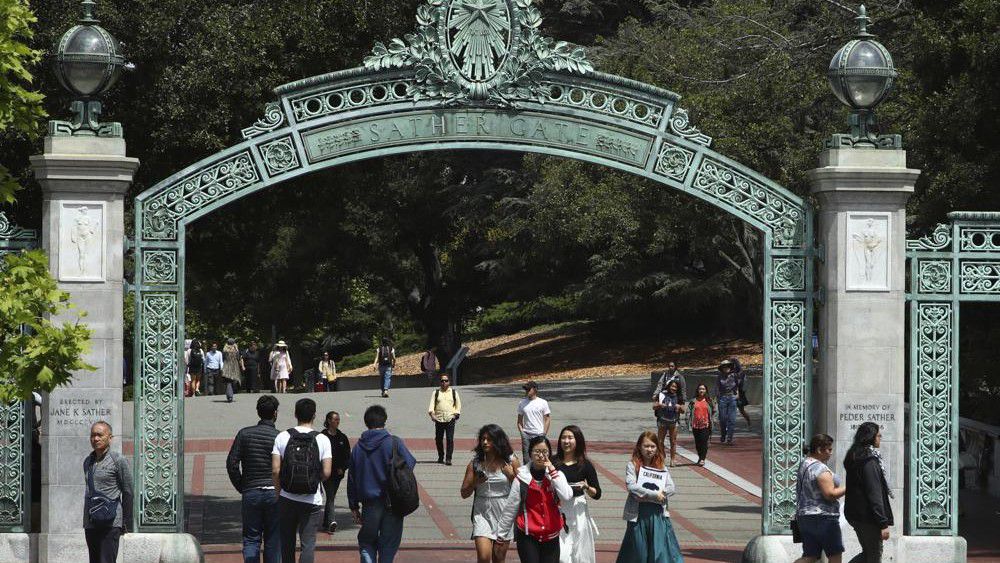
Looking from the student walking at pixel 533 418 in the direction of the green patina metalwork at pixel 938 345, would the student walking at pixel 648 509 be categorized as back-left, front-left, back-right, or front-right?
front-right

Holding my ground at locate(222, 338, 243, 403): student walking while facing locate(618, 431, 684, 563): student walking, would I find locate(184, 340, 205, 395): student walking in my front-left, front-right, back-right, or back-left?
back-right

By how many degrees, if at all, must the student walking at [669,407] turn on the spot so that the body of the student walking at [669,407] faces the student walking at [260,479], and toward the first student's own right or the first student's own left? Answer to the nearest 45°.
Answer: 0° — they already face them

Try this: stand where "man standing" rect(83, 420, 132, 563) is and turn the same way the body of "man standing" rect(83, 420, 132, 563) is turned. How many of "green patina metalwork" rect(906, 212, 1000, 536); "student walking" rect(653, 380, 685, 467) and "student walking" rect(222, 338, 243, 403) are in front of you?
0

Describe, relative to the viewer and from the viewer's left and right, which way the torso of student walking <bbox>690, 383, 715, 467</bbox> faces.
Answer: facing the viewer

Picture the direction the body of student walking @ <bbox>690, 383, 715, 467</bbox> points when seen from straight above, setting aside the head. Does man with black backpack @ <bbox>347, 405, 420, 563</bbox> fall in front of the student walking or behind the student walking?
in front

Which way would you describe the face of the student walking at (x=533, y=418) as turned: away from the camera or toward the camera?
toward the camera

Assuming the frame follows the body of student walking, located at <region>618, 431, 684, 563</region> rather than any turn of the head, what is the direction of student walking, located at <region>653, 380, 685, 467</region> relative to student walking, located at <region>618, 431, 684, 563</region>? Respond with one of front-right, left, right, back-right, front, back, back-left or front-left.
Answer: back

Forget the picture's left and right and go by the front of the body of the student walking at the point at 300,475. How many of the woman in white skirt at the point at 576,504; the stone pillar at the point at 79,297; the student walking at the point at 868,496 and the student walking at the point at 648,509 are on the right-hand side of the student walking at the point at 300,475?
3

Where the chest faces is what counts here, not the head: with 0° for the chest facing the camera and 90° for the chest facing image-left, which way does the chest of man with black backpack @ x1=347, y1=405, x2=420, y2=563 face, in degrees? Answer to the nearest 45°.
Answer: approximately 180°

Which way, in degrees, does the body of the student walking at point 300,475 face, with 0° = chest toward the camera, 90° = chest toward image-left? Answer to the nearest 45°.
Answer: approximately 180°

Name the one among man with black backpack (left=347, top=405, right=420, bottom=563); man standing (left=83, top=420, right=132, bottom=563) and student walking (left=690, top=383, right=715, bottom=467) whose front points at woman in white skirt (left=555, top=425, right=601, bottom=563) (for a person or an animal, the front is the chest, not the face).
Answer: student walking (left=690, top=383, right=715, bottom=467)

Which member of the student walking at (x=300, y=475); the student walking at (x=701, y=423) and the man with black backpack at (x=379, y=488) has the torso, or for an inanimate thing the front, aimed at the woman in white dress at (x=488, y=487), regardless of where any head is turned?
the student walking at (x=701, y=423)

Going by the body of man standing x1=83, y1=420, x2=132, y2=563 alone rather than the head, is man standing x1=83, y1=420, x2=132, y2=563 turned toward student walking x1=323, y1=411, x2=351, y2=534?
no

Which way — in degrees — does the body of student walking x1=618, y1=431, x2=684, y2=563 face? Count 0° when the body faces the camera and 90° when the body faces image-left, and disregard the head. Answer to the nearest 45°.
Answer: approximately 0°

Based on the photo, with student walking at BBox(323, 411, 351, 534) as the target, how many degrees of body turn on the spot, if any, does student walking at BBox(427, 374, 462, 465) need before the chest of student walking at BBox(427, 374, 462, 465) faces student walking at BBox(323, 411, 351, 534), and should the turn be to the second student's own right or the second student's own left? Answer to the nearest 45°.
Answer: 0° — they already face them

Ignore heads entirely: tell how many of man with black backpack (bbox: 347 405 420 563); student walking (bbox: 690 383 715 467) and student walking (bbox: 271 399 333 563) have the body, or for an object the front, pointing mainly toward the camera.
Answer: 1
